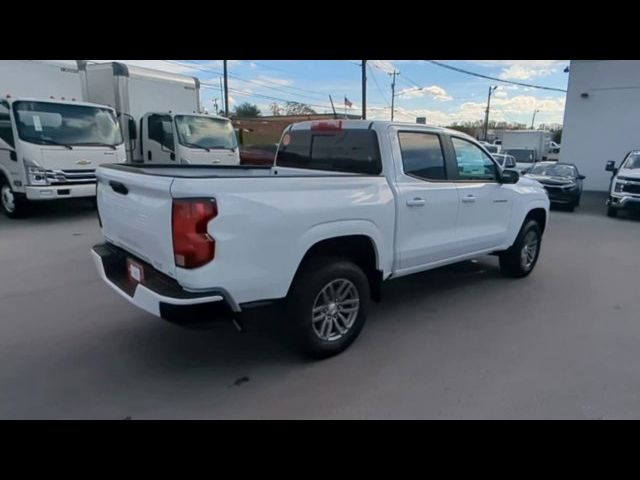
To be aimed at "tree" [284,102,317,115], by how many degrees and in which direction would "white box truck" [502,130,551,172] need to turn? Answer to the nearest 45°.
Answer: approximately 90° to its right

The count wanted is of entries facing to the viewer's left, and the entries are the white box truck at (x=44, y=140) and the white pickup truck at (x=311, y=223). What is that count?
0

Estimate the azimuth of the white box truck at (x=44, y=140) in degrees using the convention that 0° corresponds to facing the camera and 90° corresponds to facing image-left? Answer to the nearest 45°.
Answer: approximately 315°

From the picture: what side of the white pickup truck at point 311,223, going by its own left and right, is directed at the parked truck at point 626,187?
front

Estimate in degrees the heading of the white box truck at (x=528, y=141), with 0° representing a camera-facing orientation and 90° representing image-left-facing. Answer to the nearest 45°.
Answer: approximately 45°

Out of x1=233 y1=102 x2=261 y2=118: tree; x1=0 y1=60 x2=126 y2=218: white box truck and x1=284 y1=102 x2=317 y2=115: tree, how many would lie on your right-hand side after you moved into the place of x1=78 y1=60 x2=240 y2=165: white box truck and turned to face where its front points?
1

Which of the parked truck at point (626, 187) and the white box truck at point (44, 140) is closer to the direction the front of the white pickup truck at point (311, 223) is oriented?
the parked truck

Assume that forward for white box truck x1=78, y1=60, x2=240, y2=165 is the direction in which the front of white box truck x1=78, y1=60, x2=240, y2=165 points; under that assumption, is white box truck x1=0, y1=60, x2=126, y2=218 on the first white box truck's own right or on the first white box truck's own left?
on the first white box truck's own right

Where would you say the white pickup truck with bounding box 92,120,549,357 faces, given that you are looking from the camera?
facing away from the viewer and to the right of the viewer

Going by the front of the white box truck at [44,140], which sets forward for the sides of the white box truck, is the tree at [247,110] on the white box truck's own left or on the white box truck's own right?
on the white box truck's own left

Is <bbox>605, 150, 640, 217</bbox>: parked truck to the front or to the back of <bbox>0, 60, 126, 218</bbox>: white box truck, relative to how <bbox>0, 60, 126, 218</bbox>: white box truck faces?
to the front

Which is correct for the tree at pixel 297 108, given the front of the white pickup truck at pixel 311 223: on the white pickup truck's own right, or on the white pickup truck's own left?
on the white pickup truck's own left

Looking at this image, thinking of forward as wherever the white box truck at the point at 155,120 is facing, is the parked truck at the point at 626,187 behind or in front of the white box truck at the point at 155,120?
in front

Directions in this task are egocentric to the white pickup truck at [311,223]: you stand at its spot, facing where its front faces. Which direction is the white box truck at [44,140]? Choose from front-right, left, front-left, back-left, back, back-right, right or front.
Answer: left

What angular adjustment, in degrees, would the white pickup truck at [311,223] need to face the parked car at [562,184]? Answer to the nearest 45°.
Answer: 0° — it already faces it
